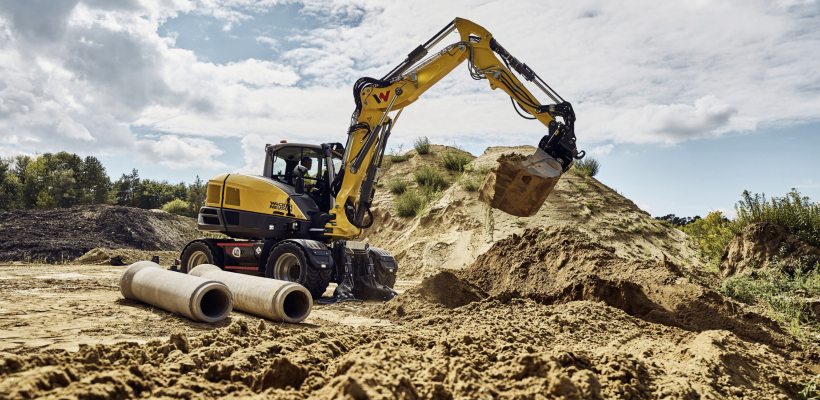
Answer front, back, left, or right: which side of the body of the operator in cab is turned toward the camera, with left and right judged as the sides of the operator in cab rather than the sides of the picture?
right

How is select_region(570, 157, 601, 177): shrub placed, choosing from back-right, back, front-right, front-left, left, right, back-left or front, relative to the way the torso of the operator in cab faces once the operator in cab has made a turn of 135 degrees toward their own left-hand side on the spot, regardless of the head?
right

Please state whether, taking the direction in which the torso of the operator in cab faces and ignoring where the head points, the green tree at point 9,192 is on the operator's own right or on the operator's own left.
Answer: on the operator's own left

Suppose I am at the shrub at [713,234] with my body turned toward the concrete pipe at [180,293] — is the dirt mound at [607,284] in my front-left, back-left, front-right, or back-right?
front-left

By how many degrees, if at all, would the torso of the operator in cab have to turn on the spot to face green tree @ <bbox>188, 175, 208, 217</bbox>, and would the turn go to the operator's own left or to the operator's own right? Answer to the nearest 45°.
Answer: approximately 90° to the operator's own left

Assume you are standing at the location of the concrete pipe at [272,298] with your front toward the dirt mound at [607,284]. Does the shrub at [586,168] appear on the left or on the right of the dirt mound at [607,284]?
left

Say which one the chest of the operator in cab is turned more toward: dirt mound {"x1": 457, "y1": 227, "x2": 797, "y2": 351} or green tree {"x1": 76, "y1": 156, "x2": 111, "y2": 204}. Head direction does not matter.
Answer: the dirt mound

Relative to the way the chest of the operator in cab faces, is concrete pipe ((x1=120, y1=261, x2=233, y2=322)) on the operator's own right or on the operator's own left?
on the operator's own right

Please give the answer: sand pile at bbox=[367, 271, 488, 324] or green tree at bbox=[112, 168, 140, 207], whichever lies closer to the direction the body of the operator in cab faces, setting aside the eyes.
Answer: the sand pile

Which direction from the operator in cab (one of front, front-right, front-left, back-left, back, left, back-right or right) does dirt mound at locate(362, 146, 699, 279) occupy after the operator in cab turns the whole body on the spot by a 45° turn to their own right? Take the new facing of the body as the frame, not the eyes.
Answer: left

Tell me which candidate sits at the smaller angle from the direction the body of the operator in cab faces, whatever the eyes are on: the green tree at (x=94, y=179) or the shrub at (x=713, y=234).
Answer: the shrub

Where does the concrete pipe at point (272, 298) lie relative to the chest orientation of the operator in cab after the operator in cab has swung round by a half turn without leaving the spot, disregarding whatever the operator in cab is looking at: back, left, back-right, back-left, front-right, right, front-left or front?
left

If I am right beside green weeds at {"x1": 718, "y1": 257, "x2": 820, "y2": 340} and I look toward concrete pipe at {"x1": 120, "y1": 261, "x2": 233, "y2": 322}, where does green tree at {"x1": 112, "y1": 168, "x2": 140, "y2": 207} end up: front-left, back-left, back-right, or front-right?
front-right

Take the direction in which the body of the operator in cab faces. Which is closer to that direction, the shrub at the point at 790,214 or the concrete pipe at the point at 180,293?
the shrub

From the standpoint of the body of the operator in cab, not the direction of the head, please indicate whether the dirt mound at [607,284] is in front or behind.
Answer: in front

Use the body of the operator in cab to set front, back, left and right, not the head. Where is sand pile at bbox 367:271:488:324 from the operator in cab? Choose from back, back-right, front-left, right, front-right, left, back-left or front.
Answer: front-right
